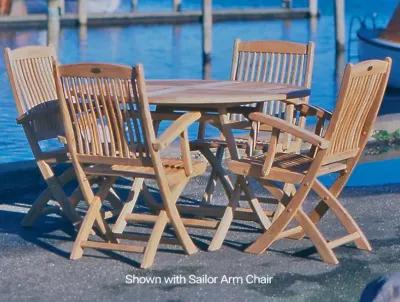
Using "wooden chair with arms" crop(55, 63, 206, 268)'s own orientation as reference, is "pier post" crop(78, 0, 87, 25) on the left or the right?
on its left

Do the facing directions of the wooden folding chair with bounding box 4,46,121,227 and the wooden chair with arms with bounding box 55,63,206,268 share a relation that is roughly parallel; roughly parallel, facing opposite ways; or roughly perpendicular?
roughly perpendicular

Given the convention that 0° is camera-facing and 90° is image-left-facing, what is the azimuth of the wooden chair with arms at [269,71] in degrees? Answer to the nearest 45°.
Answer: approximately 45°

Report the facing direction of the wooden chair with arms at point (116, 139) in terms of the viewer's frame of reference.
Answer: facing away from the viewer and to the right of the viewer

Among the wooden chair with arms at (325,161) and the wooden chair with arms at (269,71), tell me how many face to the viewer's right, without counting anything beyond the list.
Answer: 0

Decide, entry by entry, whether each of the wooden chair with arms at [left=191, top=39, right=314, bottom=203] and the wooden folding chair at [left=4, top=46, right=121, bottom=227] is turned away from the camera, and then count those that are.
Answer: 0

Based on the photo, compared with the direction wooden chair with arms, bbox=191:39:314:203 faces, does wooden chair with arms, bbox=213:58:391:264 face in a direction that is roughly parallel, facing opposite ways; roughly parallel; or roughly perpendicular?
roughly perpendicular

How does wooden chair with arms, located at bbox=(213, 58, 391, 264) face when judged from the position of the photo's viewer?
facing away from the viewer and to the left of the viewer

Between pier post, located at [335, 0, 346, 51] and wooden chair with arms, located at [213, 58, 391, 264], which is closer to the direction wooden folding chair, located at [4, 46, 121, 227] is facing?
the wooden chair with arms

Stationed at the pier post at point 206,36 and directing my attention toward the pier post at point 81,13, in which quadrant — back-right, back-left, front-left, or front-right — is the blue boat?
back-right

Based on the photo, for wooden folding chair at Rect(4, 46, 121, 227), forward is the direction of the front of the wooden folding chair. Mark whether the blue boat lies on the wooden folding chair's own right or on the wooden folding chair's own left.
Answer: on the wooden folding chair's own left

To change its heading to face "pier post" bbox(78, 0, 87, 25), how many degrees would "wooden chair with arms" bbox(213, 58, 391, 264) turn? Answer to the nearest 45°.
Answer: approximately 45° to its right

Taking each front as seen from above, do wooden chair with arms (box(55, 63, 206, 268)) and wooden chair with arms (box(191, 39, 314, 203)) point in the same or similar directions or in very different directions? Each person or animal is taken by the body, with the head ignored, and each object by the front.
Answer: very different directions

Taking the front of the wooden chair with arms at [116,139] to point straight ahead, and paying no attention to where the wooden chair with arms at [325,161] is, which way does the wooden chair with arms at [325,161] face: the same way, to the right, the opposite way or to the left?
to the left

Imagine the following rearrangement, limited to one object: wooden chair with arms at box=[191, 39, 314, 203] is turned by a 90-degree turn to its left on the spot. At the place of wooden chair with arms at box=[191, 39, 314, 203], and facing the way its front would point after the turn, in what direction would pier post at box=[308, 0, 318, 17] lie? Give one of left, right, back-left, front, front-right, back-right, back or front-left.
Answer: back-left
